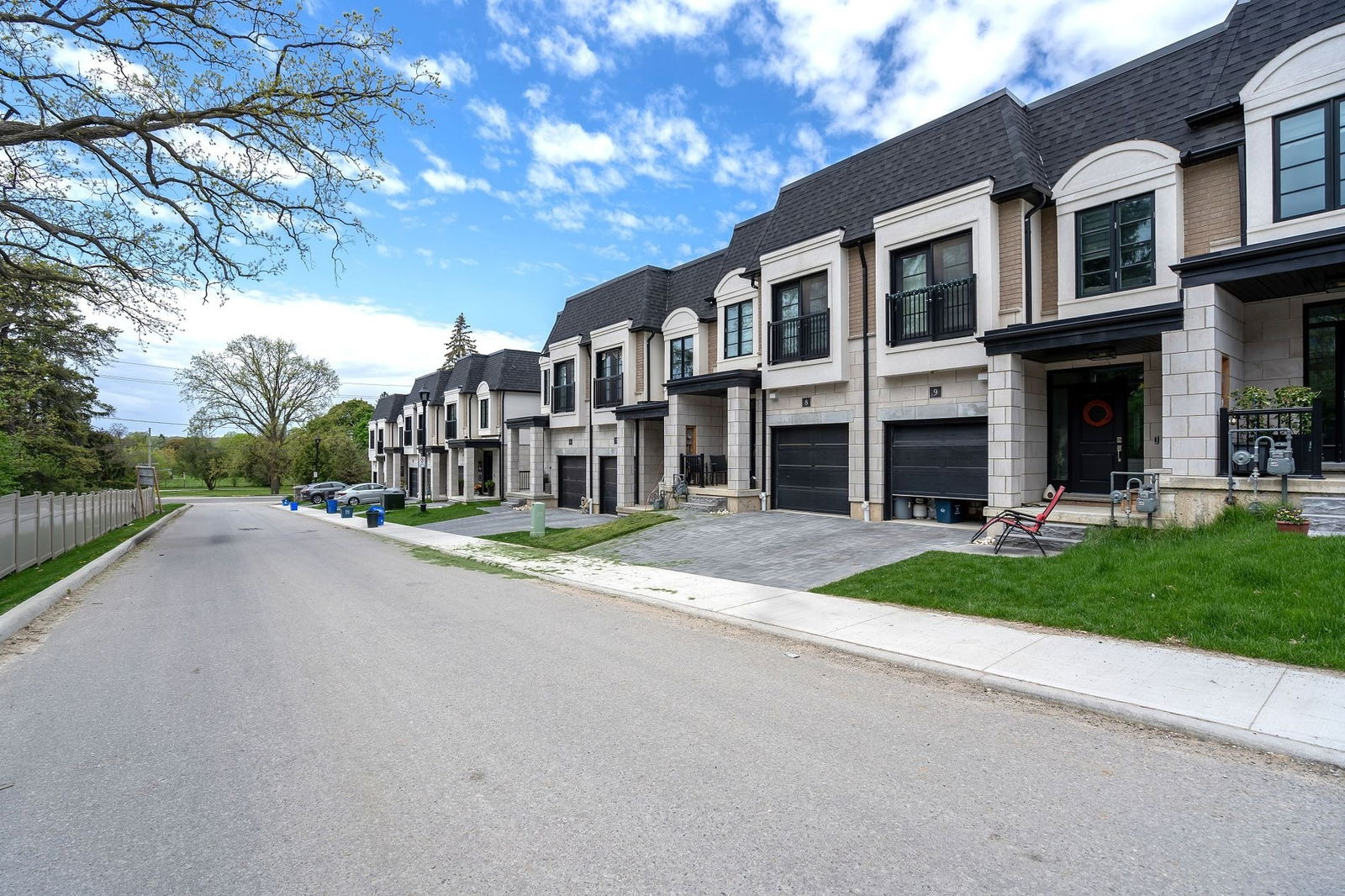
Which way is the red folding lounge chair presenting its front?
to the viewer's left

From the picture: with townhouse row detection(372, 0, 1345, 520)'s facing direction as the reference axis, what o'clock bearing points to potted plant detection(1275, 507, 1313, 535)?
The potted plant is roughly at 10 o'clock from the townhouse row.

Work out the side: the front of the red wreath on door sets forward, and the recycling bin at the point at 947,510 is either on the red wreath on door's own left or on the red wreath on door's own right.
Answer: on the red wreath on door's own right

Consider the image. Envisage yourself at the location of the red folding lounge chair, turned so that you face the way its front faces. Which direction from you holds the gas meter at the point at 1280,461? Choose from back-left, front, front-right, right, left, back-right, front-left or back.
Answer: back

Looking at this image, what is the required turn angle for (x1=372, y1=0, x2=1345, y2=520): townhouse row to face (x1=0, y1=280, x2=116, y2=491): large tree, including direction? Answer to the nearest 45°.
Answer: approximately 45° to its right

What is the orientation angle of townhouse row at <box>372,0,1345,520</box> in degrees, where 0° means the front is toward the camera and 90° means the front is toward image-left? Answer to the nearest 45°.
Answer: approximately 45°

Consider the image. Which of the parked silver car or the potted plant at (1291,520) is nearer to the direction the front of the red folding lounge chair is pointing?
the parked silver car
